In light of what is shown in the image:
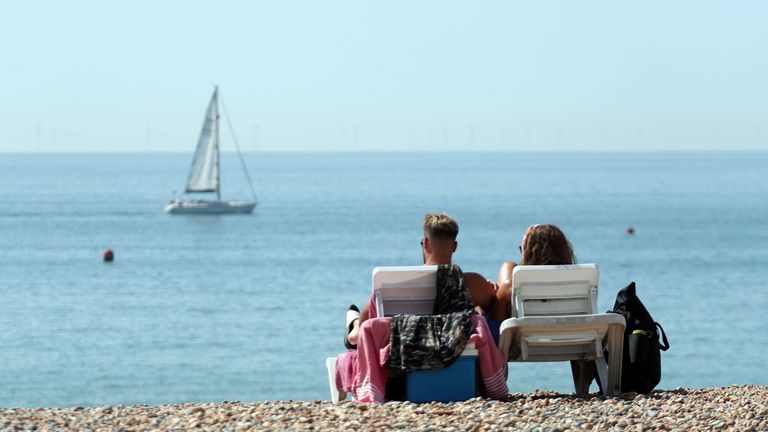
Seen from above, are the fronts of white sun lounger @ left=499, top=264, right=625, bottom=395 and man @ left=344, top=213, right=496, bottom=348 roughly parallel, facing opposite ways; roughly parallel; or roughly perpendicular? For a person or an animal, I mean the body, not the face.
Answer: roughly parallel

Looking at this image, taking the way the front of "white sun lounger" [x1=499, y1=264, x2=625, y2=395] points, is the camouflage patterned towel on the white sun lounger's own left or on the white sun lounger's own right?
on the white sun lounger's own left

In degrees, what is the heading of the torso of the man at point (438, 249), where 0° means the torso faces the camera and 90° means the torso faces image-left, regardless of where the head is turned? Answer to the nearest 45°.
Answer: approximately 180°

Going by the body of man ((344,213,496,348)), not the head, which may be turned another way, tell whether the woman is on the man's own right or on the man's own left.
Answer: on the man's own right

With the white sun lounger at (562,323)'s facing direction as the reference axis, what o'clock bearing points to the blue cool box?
The blue cool box is roughly at 8 o'clock from the white sun lounger.

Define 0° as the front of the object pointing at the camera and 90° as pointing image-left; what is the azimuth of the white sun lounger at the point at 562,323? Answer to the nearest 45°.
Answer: approximately 180°

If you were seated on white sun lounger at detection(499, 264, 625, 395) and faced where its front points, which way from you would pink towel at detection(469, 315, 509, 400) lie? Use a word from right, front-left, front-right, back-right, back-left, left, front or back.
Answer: back-left

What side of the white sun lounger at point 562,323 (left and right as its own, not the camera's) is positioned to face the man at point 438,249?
left

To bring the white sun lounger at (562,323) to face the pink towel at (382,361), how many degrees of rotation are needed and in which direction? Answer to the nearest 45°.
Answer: approximately 135° to its left
